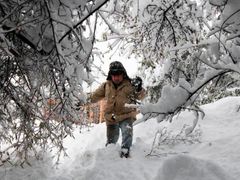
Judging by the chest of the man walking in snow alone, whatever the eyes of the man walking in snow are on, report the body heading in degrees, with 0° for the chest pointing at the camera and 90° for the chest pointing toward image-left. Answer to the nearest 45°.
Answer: approximately 0°
